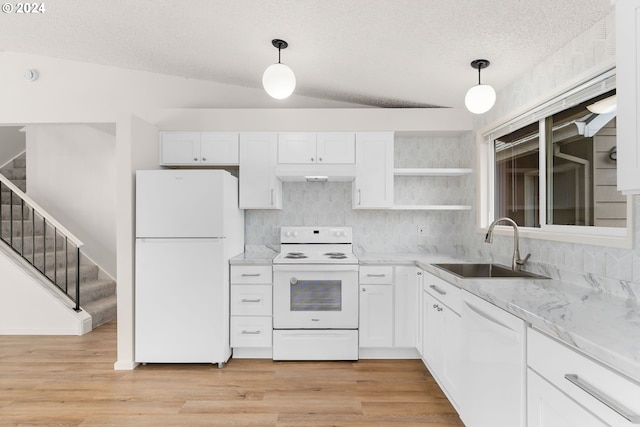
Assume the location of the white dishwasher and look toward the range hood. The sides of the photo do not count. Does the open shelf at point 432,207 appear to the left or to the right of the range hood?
right

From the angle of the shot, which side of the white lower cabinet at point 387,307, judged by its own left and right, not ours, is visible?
front

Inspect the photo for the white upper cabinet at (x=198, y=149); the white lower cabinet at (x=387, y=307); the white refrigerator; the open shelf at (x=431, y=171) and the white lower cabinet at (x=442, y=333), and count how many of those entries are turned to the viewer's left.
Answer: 1

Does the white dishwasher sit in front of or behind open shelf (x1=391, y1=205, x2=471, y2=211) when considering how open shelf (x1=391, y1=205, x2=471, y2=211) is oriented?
in front

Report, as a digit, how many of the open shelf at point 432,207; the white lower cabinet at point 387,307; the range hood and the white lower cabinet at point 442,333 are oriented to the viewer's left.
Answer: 1

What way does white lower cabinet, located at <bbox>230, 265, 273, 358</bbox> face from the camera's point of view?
toward the camera

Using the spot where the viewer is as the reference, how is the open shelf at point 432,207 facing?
facing the viewer

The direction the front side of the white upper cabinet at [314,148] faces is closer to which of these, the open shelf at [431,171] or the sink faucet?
the sink faucet

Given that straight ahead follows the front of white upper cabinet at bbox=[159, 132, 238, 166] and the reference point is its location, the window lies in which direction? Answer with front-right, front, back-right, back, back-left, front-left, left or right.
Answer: front-left

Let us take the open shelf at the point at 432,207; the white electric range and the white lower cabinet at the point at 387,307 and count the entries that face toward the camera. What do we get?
3

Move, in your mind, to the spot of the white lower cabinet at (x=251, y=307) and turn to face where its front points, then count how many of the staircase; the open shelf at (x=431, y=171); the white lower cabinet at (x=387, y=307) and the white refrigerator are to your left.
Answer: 2
